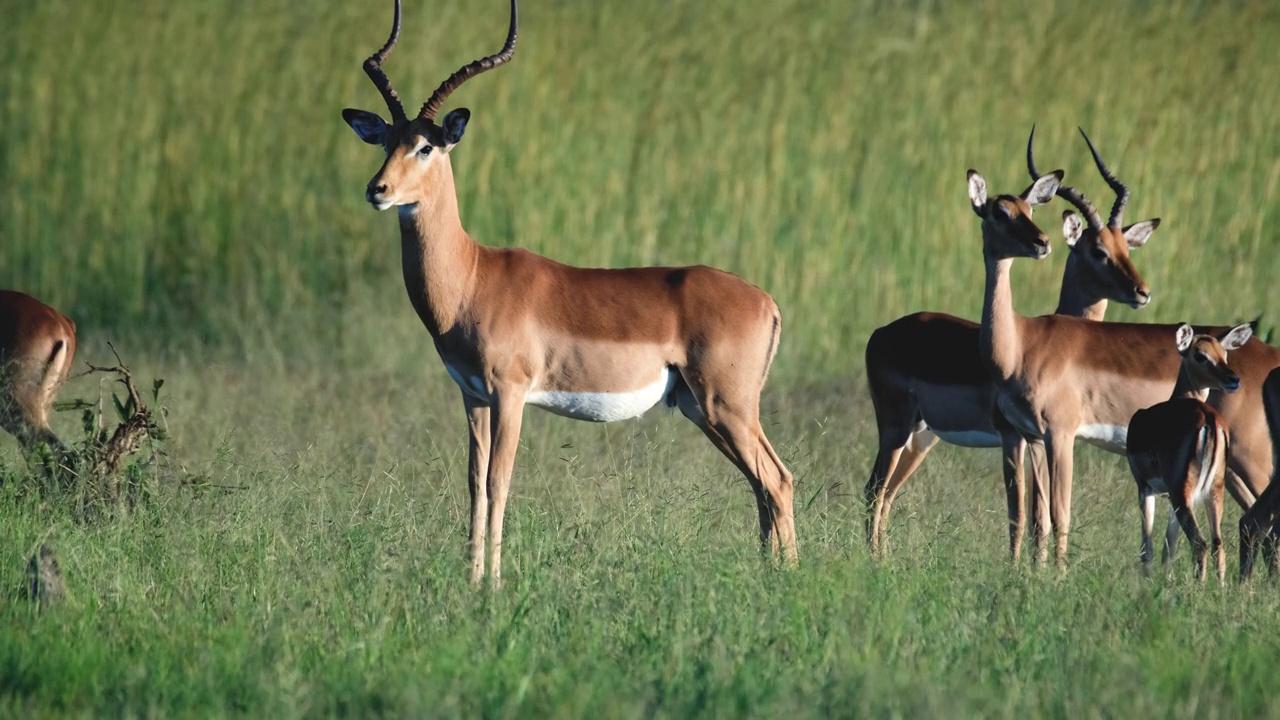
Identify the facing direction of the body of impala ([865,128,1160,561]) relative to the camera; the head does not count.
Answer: to the viewer's right

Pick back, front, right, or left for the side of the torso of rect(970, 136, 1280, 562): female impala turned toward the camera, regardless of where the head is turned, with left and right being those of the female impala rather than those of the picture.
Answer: left

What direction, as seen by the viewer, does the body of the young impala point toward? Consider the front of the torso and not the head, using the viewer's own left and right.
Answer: facing away from the viewer and to the left of the viewer

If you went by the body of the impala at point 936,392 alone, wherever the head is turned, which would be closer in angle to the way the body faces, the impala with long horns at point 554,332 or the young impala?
the young impala

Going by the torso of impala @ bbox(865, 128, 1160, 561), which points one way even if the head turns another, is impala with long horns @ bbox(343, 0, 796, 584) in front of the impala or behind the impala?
behind

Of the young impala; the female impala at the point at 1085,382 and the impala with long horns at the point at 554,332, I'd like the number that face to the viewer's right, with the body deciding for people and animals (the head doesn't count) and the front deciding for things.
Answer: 0

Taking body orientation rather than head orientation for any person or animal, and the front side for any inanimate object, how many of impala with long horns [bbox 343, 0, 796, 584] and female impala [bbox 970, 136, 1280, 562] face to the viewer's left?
2

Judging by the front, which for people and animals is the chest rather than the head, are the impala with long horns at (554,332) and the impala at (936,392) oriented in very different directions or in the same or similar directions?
very different directions

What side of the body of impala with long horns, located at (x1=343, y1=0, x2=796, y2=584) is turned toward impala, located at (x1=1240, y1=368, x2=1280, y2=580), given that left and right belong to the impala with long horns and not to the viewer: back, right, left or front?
back

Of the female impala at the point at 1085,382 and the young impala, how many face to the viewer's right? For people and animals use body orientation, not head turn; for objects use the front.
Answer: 0

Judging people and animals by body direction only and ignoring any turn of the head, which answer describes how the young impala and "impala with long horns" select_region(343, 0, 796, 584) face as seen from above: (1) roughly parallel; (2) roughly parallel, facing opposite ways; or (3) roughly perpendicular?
roughly perpendicular

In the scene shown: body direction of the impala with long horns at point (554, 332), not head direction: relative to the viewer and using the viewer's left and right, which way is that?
facing to the left of the viewer

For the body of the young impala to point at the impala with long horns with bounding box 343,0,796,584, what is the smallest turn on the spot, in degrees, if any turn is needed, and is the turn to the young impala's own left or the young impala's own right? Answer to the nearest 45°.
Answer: approximately 45° to the young impala's own left

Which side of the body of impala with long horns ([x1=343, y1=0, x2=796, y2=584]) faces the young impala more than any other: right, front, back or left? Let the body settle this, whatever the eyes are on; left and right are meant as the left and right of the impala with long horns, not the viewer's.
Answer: back
